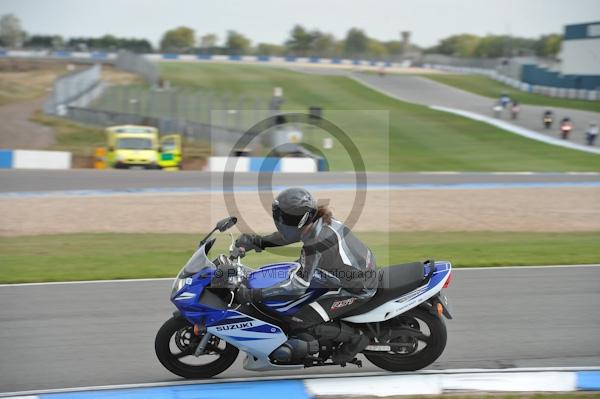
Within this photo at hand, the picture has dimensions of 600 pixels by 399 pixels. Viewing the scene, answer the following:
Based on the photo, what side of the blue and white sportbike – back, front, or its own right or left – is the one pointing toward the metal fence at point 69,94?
right

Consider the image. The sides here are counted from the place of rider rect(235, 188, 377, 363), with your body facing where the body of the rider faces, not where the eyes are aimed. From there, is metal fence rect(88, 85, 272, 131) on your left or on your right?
on your right

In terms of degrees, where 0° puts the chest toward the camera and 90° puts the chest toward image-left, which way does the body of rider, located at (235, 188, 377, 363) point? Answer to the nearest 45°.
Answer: approximately 90°

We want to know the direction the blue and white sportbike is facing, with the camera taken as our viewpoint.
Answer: facing to the left of the viewer

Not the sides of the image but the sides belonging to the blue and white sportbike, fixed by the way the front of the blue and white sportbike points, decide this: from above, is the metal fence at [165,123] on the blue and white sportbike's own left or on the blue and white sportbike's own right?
on the blue and white sportbike's own right

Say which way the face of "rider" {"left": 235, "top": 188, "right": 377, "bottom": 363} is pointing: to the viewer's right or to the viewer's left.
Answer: to the viewer's left

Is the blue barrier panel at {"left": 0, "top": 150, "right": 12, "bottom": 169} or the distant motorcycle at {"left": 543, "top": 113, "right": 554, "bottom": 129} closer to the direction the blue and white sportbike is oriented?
the blue barrier panel
